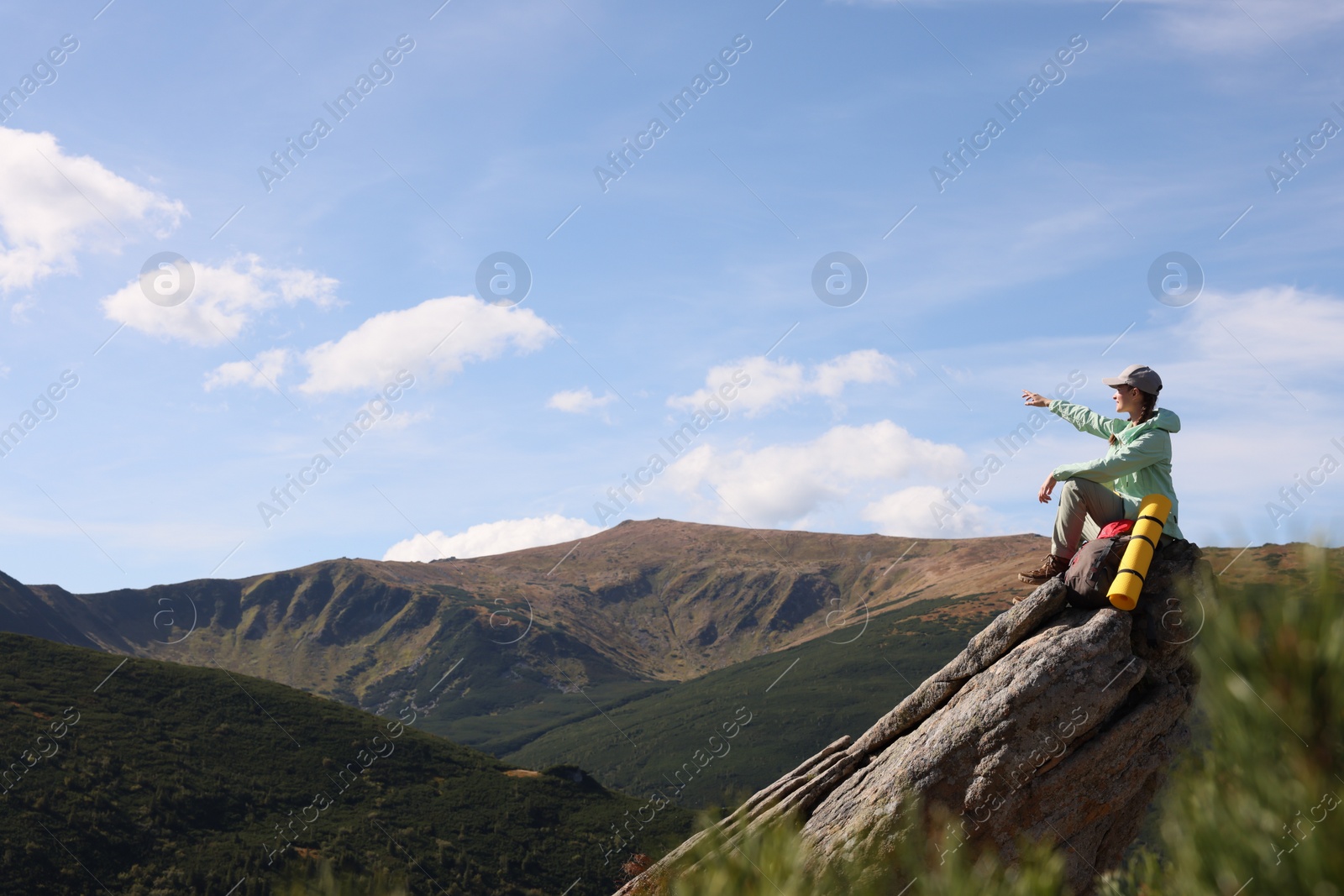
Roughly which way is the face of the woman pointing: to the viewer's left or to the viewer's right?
to the viewer's left

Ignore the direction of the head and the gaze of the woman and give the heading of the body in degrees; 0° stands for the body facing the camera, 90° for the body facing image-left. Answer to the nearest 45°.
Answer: approximately 90°
